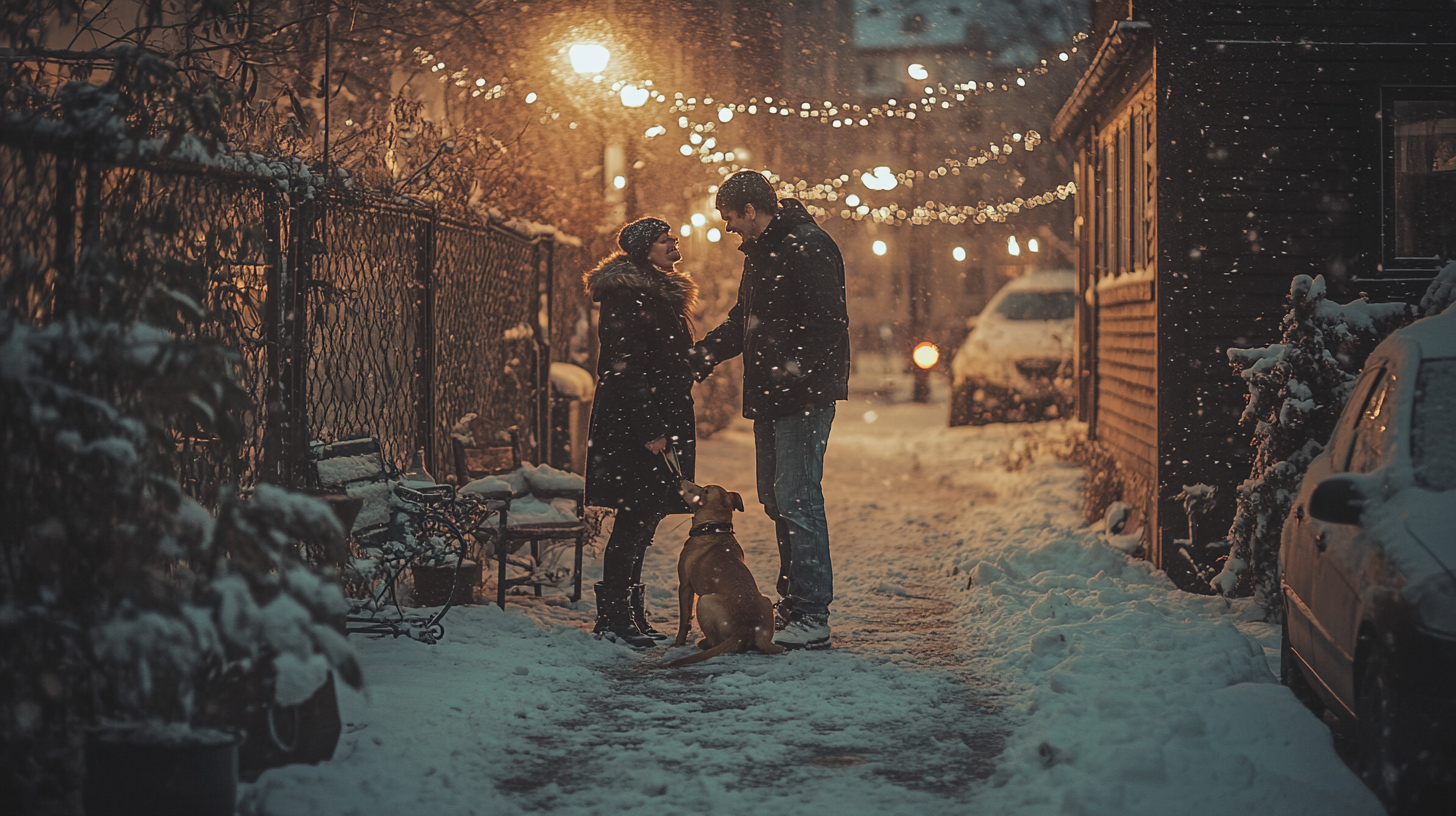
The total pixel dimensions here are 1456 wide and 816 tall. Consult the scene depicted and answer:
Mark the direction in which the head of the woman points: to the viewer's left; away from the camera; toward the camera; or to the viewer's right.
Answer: to the viewer's right

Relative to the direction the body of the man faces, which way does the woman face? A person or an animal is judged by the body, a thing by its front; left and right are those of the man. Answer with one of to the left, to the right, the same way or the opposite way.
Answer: the opposite way

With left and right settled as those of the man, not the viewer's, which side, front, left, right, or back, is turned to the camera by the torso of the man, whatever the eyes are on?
left

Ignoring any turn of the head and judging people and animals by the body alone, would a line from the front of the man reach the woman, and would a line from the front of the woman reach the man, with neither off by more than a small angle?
yes

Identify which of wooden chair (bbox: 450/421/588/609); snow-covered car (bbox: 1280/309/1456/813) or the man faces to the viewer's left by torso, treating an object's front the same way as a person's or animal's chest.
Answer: the man

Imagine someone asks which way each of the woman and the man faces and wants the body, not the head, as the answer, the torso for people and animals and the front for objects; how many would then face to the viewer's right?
1

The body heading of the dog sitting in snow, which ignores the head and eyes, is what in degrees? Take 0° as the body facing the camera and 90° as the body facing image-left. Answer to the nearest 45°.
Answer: approximately 135°

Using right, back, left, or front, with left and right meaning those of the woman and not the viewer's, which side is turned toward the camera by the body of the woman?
right
